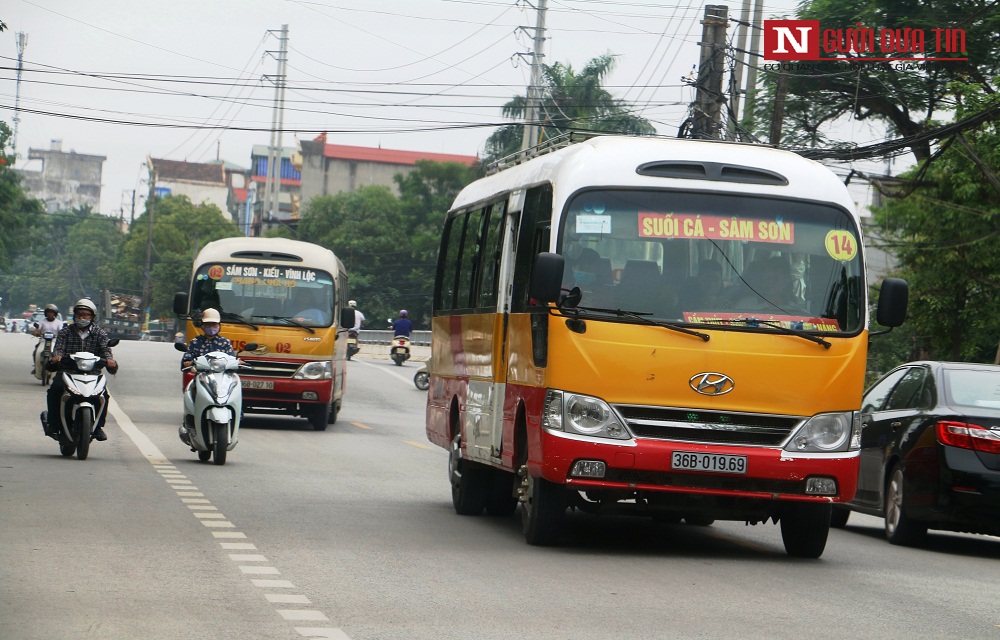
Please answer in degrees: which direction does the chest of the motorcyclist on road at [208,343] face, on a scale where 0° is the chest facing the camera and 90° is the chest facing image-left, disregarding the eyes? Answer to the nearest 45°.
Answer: approximately 0°

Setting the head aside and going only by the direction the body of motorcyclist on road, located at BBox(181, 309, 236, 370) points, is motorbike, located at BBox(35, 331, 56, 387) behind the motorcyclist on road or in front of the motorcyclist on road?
behind

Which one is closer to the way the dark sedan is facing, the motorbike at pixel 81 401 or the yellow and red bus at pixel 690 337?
the motorbike

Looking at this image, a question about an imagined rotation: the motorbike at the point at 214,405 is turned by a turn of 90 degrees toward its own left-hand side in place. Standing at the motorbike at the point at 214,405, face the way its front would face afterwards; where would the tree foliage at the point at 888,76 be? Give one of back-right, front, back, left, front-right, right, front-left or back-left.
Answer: front-left

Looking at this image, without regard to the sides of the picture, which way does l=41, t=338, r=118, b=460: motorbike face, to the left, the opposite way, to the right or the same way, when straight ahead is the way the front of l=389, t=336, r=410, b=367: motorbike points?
the opposite way

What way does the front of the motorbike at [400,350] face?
away from the camera
